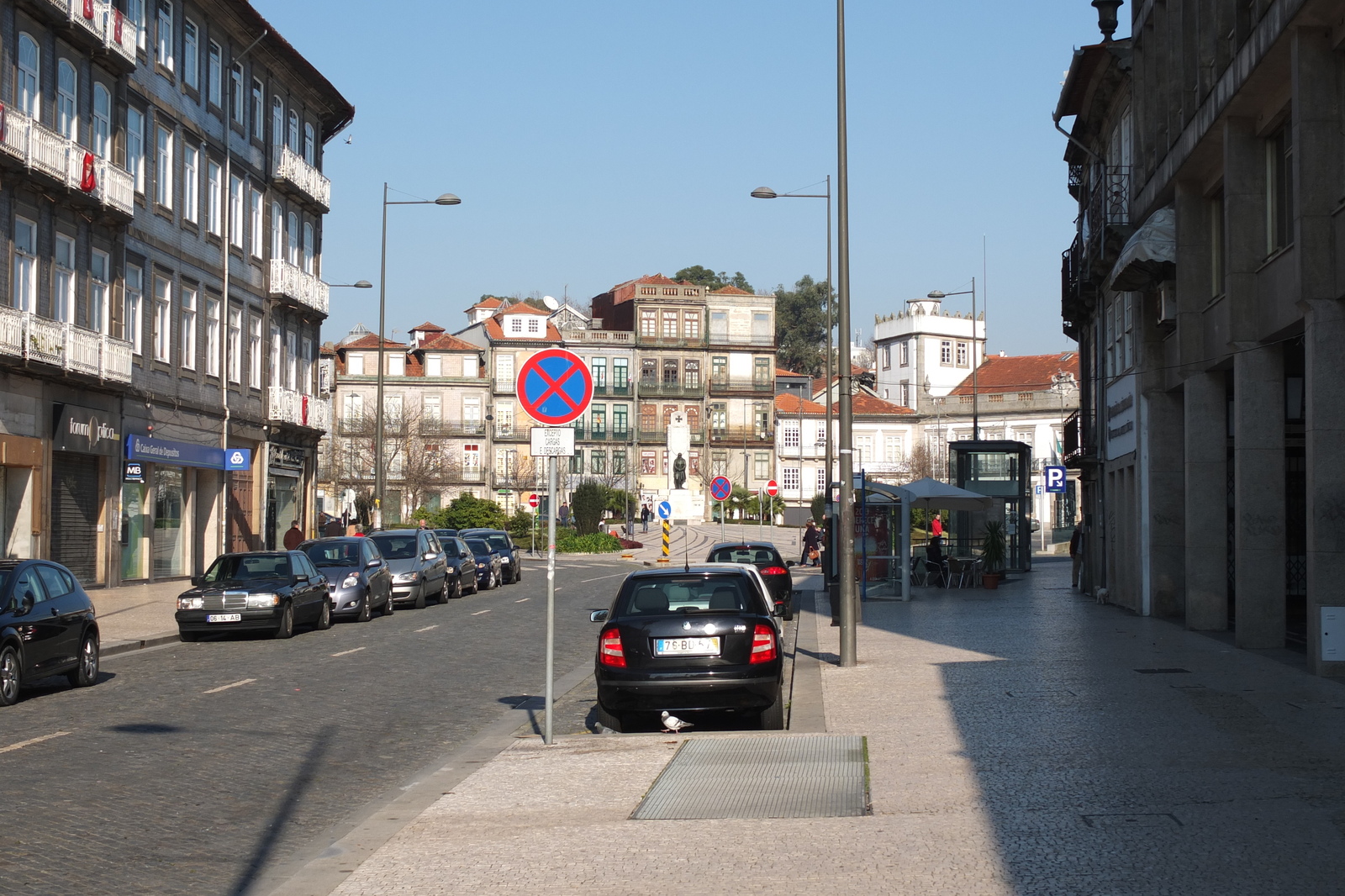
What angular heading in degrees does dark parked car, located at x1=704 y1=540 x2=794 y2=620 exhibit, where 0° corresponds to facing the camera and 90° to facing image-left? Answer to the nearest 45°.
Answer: approximately 180°

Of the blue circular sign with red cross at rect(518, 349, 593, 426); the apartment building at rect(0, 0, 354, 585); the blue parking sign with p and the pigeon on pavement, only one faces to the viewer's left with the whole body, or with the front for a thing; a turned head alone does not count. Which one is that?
the pigeon on pavement

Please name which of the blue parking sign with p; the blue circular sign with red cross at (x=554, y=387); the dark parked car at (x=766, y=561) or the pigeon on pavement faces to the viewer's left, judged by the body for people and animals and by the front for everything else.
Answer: the pigeon on pavement

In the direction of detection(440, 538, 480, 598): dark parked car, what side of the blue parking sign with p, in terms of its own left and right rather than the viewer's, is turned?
right

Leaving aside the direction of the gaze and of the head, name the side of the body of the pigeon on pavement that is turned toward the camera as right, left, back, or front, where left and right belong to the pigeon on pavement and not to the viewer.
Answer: left

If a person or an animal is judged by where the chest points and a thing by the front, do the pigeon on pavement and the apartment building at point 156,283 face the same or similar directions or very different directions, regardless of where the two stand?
very different directions

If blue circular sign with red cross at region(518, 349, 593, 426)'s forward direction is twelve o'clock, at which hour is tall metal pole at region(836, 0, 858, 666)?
The tall metal pole is roughly at 7 o'clock from the blue circular sign with red cross.

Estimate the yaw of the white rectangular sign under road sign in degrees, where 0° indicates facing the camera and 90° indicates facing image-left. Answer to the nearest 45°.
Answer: approximately 0°

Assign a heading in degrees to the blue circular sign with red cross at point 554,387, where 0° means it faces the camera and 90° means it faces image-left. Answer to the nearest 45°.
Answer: approximately 0°

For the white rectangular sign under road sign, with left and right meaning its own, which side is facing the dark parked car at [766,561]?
back

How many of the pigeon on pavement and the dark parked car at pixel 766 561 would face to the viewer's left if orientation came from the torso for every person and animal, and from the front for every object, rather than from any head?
1
